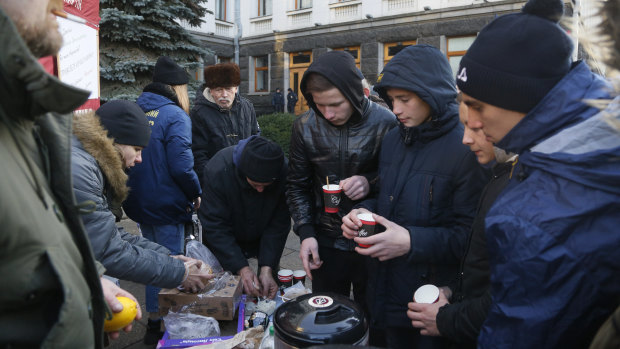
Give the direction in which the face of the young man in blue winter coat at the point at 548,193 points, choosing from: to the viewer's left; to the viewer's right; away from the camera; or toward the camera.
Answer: to the viewer's left

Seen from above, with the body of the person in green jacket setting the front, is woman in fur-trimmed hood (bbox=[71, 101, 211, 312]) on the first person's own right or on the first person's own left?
on the first person's own left

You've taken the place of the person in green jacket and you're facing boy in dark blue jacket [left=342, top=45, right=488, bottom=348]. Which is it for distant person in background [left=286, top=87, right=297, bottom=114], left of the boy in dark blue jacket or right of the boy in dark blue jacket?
left

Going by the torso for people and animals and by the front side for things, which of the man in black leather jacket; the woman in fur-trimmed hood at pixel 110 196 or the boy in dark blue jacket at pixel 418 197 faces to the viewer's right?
the woman in fur-trimmed hood

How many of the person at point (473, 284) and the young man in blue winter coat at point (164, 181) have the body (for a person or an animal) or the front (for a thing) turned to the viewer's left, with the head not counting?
1

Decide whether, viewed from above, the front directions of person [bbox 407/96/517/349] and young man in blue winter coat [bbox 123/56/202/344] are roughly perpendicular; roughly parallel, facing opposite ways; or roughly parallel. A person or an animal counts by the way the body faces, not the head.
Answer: roughly perpendicular

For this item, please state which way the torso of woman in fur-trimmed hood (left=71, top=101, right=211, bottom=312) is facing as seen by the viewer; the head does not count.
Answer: to the viewer's right

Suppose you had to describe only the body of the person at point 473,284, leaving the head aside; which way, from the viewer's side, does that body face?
to the viewer's left

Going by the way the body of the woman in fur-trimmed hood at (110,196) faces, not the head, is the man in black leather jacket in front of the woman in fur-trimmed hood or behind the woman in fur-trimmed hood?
in front

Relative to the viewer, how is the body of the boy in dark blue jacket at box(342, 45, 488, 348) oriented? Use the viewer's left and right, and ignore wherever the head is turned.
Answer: facing the viewer and to the left of the viewer

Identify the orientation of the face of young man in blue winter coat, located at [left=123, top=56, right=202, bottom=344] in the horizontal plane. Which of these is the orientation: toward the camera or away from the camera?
away from the camera

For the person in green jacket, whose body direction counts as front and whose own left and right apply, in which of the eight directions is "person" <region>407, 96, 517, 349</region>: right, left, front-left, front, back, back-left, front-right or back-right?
front

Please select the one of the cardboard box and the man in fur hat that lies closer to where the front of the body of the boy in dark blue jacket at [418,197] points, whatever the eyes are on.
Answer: the cardboard box

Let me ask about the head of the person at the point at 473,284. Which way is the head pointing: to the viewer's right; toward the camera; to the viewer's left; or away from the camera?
to the viewer's left

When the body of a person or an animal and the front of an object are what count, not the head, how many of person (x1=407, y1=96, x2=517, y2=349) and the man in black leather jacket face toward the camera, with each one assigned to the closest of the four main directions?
1
